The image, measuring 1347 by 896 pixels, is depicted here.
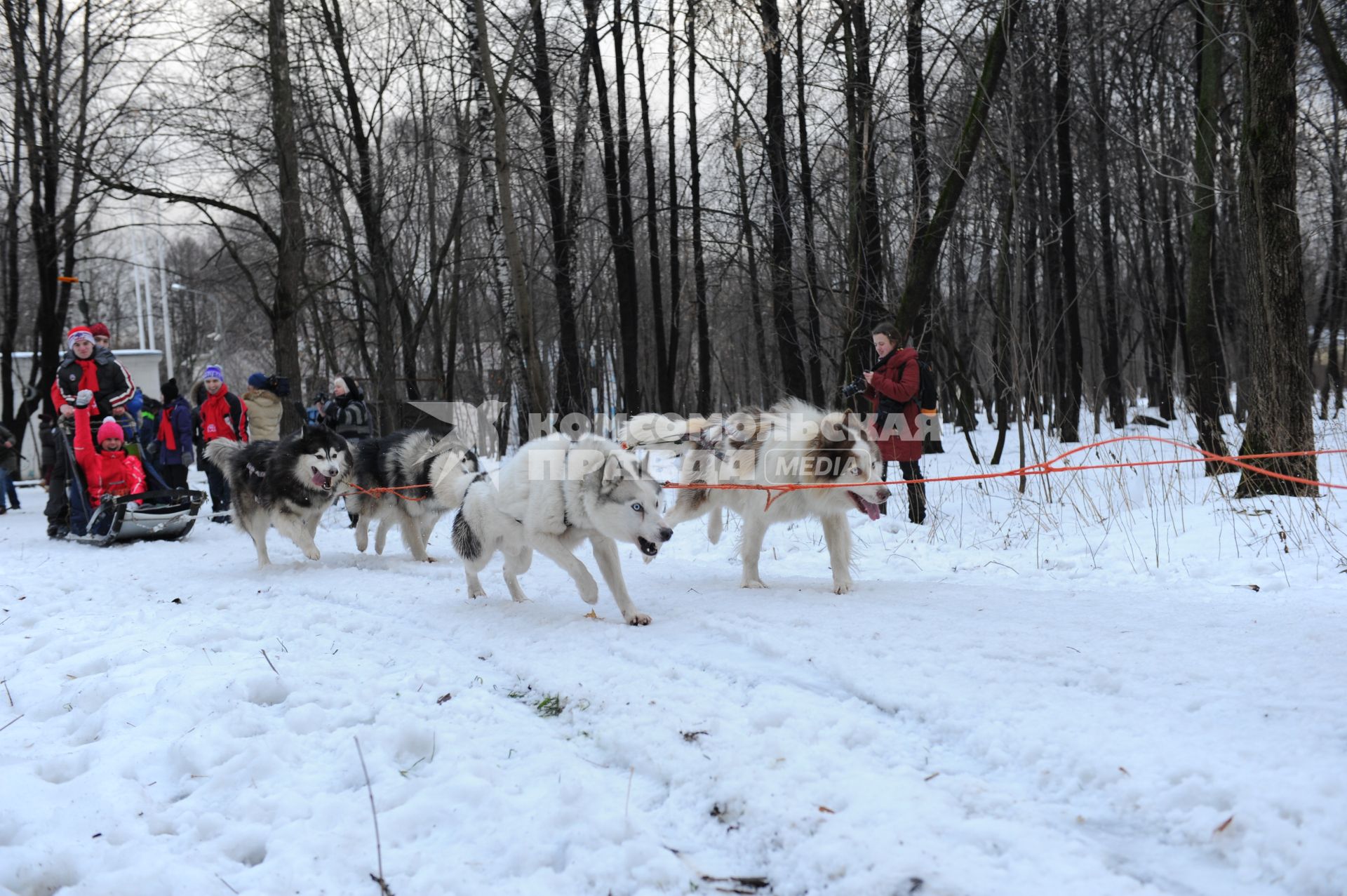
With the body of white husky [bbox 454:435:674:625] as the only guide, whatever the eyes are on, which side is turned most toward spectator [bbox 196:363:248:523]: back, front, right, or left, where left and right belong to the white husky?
back

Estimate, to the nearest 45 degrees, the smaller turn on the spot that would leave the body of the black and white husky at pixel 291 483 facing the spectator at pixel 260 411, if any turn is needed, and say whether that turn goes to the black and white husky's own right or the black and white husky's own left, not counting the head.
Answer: approximately 135° to the black and white husky's own left

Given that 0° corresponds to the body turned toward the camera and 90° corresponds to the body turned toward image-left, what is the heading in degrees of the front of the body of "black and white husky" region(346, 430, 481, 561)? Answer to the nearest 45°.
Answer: approximately 315°

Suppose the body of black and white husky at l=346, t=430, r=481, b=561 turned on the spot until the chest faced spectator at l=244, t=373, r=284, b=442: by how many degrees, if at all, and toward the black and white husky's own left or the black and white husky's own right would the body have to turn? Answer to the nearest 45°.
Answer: approximately 135° to the black and white husky's own left

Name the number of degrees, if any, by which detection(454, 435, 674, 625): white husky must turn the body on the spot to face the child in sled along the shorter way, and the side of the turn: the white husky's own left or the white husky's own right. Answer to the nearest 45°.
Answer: approximately 180°

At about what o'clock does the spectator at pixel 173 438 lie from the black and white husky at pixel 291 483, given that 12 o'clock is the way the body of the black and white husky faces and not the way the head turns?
The spectator is roughly at 7 o'clock from the black and white husky.

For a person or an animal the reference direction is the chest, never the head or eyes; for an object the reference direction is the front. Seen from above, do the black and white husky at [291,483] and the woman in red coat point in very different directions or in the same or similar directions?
very different directions

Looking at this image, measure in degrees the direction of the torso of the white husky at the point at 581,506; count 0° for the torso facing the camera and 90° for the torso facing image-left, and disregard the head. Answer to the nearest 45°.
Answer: approximately 315°

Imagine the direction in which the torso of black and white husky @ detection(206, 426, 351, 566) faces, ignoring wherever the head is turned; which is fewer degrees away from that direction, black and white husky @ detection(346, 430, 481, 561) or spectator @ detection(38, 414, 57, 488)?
the black and white husky

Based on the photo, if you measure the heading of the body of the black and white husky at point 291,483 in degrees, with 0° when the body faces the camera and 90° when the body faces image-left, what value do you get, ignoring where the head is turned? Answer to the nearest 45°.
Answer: approximately 315°
